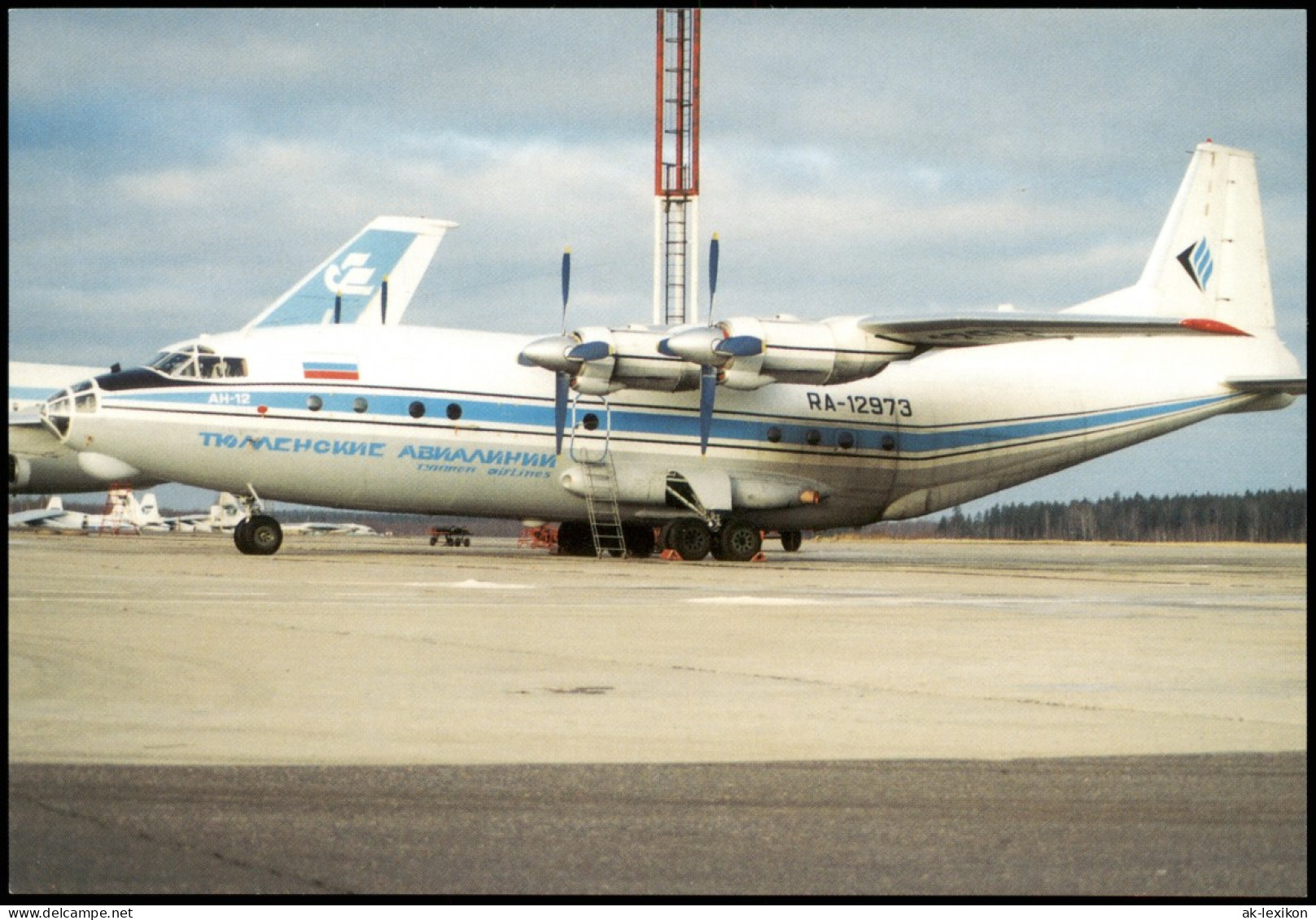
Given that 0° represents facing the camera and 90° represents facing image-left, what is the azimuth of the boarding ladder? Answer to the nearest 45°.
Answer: approximately 0°
